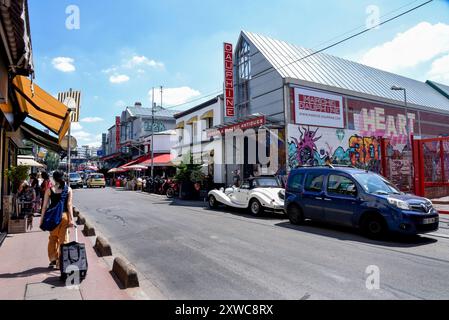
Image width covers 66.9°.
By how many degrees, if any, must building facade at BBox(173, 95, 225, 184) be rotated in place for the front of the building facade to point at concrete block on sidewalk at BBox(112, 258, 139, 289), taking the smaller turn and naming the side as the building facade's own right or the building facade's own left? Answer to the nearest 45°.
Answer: approximately 45° to the building facade's own left

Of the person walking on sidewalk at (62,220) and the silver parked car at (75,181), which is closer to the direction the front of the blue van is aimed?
the person walking on sidewalk

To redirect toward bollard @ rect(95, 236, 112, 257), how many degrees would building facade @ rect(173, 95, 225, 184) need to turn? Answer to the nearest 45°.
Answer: approximately 45° to its left

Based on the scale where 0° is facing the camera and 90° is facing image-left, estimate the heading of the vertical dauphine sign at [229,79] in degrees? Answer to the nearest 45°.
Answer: approximately 0°

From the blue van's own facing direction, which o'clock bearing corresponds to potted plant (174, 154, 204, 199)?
The potted plant is roughly at 6 o'clock from the blue van.

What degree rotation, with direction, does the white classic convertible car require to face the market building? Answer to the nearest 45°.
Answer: approximately 90° to its right

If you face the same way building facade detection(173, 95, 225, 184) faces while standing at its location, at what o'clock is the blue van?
The blue van is roughly at 10 o'clock from the building facade.

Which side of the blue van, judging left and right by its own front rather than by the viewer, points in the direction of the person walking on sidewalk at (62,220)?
right

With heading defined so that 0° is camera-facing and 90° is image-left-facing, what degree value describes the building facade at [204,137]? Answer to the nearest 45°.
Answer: approximately 45°

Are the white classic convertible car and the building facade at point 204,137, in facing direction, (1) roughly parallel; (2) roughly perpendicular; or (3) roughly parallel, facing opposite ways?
roughly perpendicular

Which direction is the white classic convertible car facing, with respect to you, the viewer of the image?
facing away from the viewer and to the left of the viewer

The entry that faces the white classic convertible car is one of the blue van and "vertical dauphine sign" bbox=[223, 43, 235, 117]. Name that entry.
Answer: the vertical dauphine sign

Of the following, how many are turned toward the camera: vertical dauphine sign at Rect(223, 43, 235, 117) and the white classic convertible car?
1
